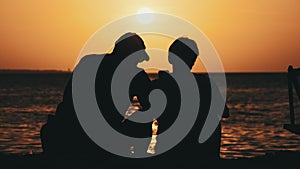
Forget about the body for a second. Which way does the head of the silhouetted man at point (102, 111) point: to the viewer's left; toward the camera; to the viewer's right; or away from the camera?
to the viewer's right

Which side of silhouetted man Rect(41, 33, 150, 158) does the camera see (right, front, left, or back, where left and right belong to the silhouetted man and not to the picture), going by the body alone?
right
